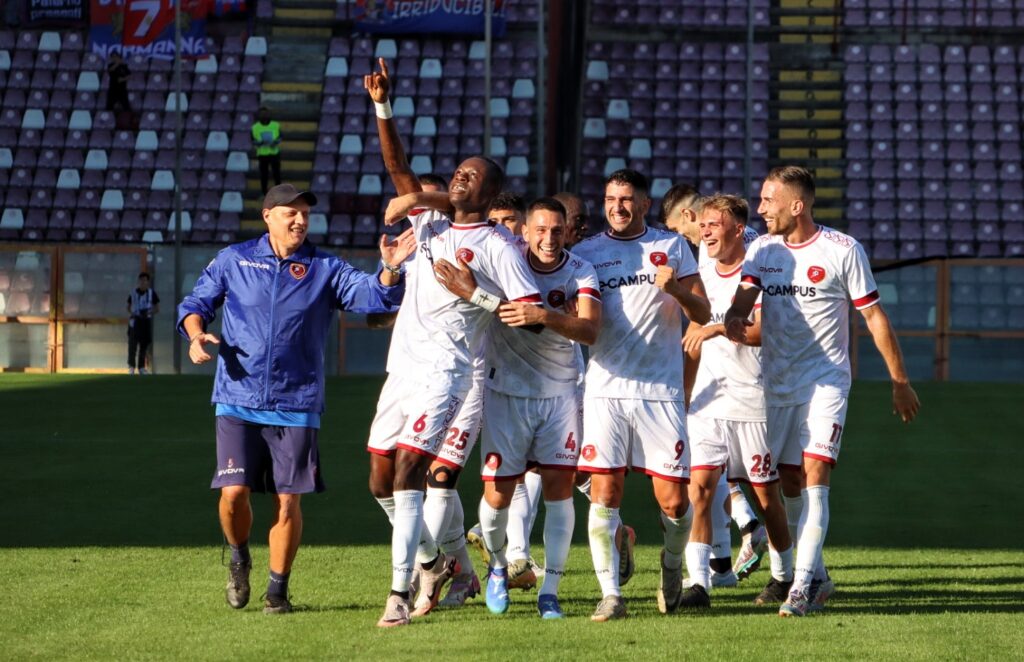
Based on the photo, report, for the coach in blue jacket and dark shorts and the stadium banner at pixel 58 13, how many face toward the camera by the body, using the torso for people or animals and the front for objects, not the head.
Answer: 2

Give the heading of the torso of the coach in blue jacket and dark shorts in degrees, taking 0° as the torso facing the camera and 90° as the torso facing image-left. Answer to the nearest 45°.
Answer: approximately 0°

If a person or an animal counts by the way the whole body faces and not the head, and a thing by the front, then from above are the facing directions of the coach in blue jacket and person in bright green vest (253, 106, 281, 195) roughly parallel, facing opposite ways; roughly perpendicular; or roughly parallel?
roughly parallel

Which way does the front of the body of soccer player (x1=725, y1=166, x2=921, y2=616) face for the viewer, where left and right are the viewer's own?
facing the viewer and to the left of the viewer

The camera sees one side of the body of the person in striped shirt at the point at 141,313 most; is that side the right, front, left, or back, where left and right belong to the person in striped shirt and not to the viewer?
front

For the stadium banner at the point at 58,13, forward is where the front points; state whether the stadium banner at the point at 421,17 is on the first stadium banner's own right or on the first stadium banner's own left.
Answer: on the first stadium banner's own left

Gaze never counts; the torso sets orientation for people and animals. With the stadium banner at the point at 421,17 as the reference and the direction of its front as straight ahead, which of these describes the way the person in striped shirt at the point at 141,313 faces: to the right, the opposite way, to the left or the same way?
the same way

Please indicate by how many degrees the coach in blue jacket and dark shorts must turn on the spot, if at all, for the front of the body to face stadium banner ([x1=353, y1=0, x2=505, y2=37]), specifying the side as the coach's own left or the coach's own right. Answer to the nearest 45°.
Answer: approximately 180°

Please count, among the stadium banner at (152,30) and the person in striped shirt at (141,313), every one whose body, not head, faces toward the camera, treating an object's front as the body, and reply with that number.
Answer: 2

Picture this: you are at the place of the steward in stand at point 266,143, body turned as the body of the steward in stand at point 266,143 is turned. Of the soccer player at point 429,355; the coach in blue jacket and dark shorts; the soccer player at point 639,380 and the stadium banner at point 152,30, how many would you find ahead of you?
3

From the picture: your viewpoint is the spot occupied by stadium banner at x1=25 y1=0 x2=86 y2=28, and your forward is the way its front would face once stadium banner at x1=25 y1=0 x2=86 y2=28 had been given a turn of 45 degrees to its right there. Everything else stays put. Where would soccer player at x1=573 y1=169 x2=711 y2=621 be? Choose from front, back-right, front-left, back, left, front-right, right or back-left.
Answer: front-left

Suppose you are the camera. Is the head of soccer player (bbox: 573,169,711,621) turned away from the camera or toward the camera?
toward the camera

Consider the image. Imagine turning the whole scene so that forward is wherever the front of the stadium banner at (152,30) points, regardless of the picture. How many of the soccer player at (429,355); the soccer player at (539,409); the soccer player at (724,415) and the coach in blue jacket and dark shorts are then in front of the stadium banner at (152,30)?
4

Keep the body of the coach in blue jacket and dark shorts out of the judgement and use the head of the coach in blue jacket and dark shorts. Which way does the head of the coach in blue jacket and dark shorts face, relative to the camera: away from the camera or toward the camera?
toward the camera

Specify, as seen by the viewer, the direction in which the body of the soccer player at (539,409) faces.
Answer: toward the camera

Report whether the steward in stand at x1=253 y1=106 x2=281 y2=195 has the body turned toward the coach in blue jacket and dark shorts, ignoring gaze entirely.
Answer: yes

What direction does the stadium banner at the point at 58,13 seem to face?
toward the camera
